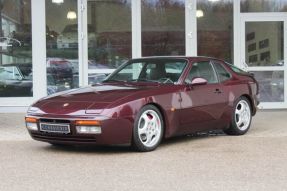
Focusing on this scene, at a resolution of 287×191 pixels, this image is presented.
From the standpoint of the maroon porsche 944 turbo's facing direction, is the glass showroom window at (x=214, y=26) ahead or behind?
behind

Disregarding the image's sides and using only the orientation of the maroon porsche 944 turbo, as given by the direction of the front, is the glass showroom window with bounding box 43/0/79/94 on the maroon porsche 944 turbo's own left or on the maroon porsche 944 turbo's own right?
on the maroon porsche 944 turbo's own right

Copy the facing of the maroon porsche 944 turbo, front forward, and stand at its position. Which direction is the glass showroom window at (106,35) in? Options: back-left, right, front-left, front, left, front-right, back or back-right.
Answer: back-right

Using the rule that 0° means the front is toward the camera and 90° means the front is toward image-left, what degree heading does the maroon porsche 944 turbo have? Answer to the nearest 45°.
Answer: approximately 45°

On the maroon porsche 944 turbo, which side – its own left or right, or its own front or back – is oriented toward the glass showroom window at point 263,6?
back

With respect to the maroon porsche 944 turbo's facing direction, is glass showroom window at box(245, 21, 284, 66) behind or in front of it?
behind

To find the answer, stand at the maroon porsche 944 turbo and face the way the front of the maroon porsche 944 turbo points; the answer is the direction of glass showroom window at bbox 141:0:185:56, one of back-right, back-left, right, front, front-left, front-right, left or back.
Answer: back-right
